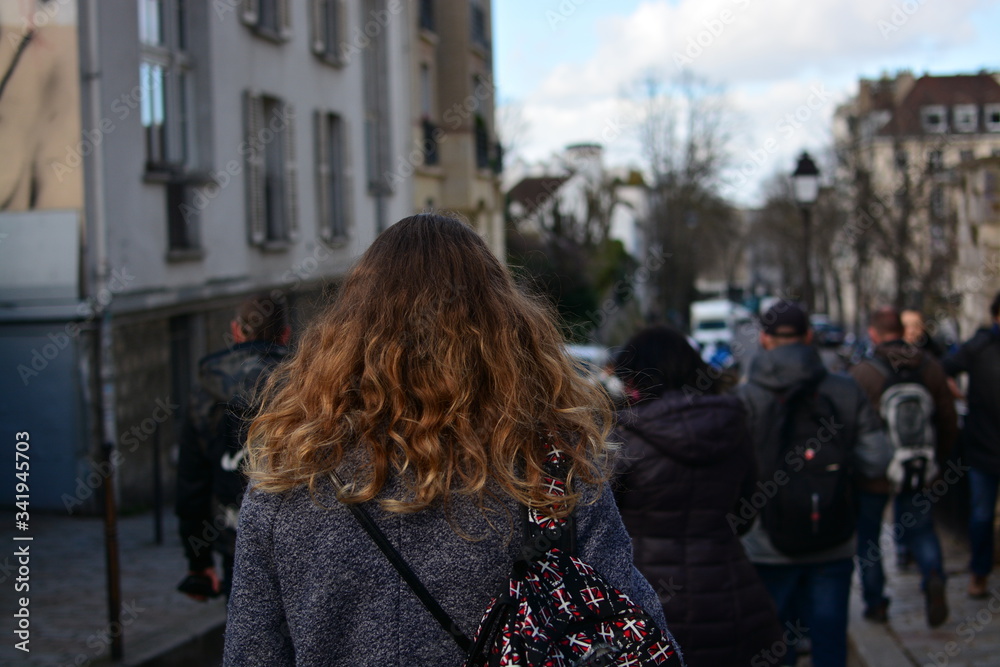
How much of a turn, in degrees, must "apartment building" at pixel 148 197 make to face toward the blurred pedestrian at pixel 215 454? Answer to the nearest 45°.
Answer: approximately 45° to its right

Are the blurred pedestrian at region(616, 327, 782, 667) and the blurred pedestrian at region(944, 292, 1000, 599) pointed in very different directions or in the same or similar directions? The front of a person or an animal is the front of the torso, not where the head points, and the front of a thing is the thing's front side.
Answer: same or similar directions

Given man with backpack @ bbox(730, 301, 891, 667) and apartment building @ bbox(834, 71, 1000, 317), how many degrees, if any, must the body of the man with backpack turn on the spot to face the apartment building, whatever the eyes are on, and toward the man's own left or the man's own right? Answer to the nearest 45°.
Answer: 0° — they already face it

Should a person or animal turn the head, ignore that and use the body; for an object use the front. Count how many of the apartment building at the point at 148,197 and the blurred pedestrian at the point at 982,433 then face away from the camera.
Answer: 1

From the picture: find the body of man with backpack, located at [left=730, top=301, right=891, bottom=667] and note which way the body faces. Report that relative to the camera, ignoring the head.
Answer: away from the camera

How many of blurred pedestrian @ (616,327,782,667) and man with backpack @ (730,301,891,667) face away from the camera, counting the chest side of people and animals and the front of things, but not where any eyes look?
2

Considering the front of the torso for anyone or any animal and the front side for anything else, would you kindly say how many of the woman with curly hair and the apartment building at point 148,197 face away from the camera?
1

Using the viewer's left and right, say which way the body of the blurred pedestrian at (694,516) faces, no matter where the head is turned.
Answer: facing away from the viewer

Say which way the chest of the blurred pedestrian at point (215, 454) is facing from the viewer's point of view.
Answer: away from the camera

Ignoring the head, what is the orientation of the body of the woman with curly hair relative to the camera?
away from the camera

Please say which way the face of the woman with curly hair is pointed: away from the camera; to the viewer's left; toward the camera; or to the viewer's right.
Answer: away from the camera

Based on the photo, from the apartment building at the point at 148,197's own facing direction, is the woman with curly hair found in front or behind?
in front

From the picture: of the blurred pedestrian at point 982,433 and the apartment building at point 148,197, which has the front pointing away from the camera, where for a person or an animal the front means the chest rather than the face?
the blurred pedestrian

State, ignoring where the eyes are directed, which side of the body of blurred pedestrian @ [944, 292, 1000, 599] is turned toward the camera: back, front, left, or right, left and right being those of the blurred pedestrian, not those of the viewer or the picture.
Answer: back

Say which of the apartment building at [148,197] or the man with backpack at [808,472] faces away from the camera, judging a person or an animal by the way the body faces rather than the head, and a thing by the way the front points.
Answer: the man with backpack
